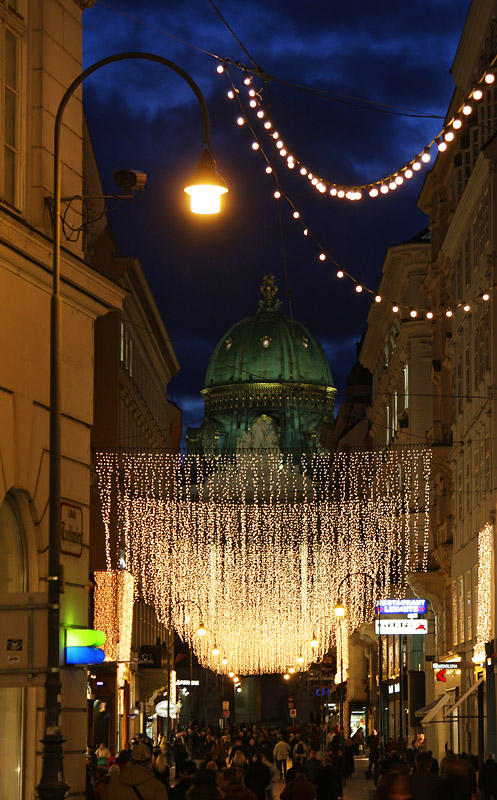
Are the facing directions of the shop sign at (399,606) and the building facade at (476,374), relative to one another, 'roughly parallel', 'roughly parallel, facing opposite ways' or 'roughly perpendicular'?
roughly perpendicular

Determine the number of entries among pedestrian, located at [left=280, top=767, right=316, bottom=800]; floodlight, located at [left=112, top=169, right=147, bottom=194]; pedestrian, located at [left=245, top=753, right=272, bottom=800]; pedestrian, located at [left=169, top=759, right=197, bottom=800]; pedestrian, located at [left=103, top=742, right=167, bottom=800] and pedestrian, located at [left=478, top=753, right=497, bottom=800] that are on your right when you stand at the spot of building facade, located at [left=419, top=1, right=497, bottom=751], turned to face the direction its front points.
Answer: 0

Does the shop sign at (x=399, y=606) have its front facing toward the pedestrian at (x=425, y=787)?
yes

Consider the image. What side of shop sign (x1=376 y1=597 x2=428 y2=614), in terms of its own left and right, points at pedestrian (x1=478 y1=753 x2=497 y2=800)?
front

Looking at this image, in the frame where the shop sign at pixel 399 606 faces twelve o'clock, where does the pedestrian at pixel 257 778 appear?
The pedestrian is roughly at 12 o'clock from the shop sign.

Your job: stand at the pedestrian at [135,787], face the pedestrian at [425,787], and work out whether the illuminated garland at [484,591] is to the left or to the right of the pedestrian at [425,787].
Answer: left

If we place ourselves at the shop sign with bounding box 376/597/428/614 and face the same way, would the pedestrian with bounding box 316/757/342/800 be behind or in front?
in front

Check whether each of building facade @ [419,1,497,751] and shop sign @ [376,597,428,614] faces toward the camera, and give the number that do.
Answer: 1

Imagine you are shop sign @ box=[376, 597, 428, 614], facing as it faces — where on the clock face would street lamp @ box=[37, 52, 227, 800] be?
The street lamp is roughly at 12 o'clock from the shop sign.

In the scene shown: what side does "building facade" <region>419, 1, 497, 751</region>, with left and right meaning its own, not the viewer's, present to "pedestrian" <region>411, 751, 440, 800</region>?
left

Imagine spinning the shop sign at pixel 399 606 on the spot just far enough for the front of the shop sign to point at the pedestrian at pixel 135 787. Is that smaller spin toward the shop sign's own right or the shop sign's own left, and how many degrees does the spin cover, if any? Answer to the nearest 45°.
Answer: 0° — it already faces them

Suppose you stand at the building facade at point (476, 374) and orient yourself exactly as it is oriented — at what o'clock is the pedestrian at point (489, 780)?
The pedestrian is roughly at 9 o'clock from the building facade.

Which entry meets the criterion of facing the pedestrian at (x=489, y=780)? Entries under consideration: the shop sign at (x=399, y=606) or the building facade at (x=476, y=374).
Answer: the shop sign

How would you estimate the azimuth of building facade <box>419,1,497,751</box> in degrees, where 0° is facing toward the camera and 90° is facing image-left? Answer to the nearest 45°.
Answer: approximately 90°

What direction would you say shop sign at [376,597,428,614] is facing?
toward the camera
